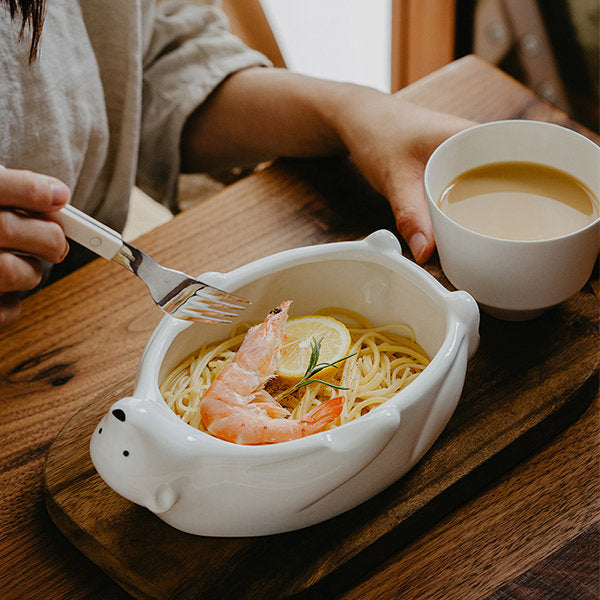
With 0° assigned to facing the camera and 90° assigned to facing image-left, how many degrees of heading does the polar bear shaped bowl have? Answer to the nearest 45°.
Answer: approximately 45°
